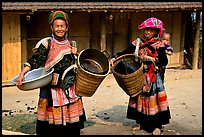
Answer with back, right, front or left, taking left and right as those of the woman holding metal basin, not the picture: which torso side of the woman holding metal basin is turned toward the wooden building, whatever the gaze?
back

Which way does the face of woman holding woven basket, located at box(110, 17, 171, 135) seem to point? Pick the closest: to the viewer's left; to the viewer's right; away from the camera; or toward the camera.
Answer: toward the camera

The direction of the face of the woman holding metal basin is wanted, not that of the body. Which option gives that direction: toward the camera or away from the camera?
toward the camera

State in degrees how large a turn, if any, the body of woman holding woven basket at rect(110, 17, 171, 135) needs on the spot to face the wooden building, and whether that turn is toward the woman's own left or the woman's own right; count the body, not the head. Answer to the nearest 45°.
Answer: approximately 135° to the woman's own right

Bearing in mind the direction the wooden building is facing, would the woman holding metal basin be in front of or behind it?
in front

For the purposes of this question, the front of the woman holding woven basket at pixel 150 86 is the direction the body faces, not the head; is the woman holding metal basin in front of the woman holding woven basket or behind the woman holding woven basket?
in front

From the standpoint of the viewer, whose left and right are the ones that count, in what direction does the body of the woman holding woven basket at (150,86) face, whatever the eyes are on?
facing the viewer and to the left of the viewer

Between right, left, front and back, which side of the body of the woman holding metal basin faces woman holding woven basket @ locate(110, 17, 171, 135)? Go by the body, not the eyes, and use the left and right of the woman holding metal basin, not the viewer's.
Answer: left

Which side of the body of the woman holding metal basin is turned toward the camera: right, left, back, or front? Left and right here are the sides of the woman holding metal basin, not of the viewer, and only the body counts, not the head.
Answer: front

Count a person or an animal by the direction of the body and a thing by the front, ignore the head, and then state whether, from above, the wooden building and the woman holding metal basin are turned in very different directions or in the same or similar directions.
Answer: same or similar directions

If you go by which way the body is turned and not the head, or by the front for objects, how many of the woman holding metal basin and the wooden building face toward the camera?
2

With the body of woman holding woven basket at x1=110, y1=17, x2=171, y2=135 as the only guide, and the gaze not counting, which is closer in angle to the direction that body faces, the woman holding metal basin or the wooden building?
the woman holding metal basin
